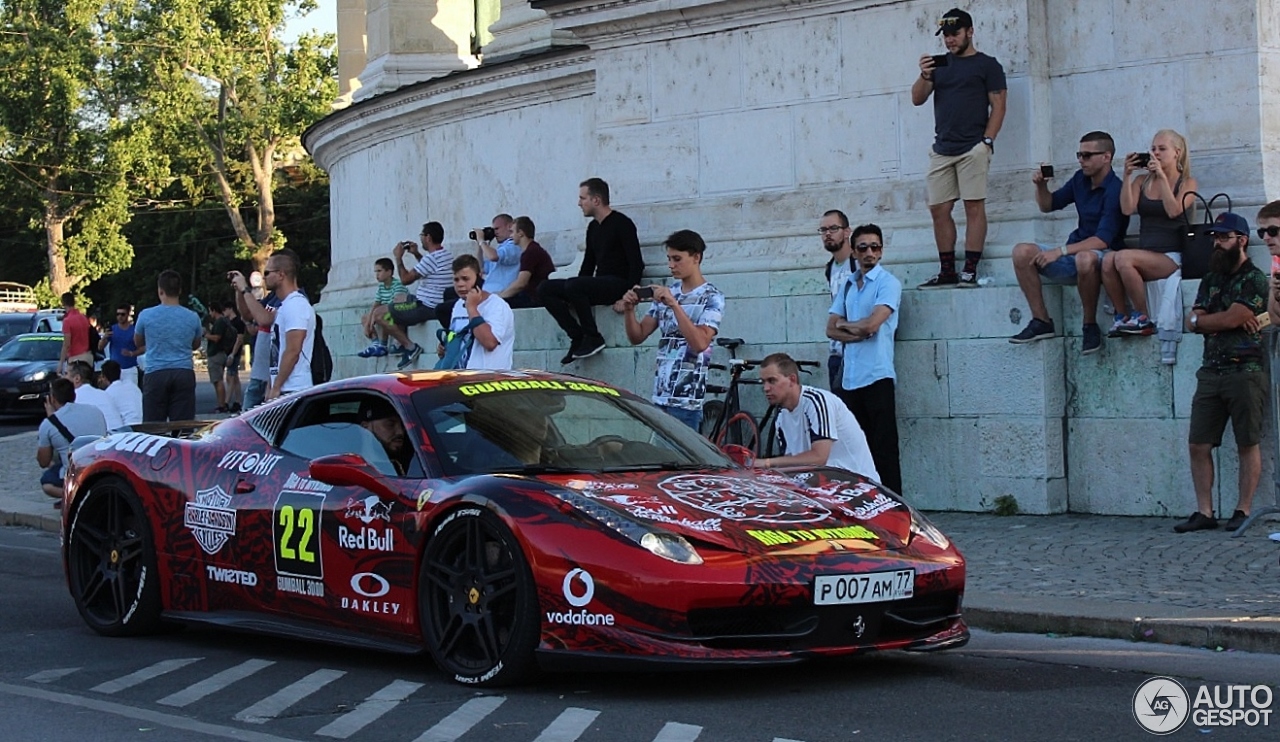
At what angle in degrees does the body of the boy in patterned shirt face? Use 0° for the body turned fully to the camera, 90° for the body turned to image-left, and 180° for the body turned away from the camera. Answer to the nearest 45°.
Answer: approximately 45°

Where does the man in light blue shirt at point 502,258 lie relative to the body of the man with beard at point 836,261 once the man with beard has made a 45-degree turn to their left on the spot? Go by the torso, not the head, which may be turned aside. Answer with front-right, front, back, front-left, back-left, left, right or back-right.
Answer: back-right

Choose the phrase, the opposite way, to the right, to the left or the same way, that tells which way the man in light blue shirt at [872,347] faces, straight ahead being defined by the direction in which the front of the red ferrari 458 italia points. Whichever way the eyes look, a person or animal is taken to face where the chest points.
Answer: to the right

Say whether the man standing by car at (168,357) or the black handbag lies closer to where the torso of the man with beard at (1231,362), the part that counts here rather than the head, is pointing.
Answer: the man standing by car

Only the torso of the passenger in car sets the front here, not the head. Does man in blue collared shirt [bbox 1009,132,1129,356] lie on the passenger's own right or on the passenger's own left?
on the passenger's own left

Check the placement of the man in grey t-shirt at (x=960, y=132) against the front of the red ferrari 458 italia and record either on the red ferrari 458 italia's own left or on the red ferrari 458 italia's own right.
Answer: on the red ferrari 458 italia's own left

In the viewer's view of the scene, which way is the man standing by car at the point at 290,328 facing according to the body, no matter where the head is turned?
to the viewer's left

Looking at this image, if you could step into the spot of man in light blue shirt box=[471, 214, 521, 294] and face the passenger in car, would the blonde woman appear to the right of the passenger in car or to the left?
left

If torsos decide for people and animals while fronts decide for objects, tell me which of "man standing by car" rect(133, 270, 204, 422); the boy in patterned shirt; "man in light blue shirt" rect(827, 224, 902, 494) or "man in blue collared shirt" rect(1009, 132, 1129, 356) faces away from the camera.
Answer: the man standing by car

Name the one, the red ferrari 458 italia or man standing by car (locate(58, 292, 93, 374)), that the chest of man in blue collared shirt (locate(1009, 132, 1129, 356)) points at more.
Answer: the red ferrari 458 italia

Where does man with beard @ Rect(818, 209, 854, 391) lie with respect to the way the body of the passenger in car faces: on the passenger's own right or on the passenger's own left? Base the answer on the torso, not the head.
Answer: on the passenger's own left

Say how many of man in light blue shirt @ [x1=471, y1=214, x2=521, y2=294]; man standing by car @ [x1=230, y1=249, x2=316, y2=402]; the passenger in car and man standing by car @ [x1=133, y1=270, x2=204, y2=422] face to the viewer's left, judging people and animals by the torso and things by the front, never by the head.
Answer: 2

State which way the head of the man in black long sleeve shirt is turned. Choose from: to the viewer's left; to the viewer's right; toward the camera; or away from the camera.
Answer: to the viewer's left

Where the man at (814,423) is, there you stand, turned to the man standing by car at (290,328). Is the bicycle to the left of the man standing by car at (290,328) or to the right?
right

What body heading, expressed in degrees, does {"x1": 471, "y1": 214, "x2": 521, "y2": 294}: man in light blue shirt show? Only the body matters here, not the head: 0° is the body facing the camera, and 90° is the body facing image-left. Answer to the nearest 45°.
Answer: approximately 90°

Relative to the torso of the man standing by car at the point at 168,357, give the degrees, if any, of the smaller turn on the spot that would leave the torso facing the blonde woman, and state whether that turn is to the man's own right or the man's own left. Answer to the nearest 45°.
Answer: approximately 135° to the man's own right

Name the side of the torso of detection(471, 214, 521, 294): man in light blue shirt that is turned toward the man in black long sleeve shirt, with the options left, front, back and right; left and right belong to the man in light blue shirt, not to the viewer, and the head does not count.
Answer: left
